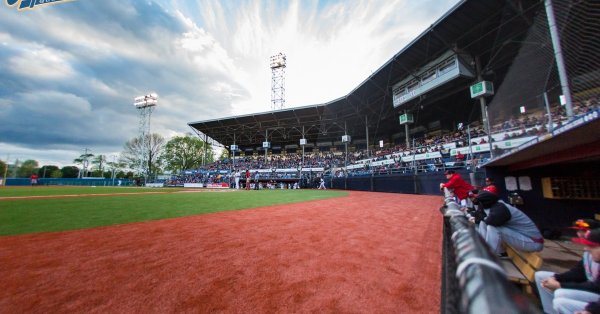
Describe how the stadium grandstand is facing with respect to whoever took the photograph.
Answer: facing the viewer and to the left of the viewer

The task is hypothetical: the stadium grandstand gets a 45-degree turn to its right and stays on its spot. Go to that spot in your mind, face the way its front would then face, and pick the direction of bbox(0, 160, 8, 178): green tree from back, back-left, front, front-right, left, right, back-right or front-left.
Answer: front
